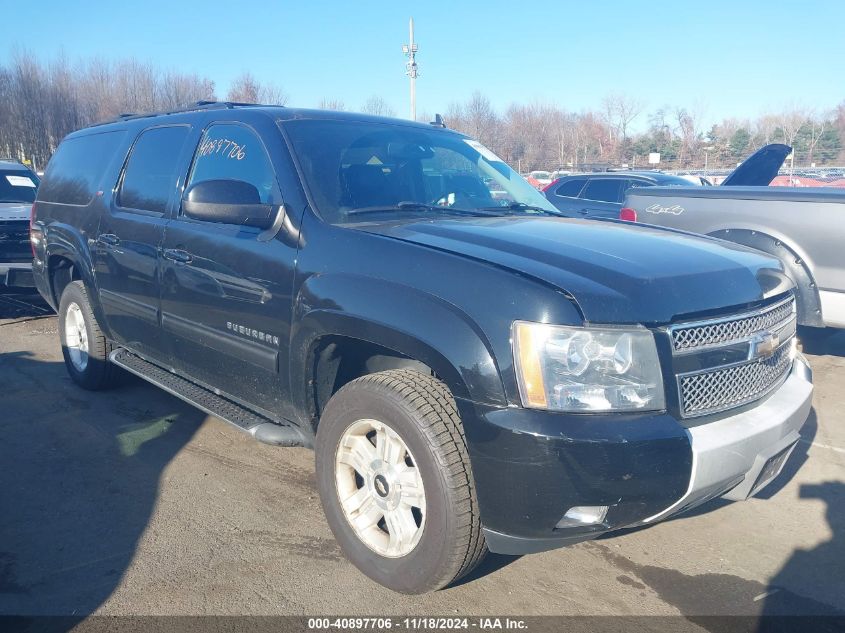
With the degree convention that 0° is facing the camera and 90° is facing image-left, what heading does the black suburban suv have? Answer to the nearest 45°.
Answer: approximately 315°

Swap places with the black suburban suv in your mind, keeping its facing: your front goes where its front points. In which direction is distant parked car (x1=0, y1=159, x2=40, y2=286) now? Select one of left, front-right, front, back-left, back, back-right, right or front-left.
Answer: back

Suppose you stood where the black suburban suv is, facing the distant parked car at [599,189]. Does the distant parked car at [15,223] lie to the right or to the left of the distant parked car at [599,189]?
left

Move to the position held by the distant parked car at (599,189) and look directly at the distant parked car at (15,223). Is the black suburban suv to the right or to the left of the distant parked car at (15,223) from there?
left

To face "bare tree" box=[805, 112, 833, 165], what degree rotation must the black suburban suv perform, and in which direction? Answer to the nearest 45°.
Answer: approximately 90° to its left

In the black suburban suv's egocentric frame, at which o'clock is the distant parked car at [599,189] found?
The distant parked car is roughly at 8 o'clock from the black suburban suv.
